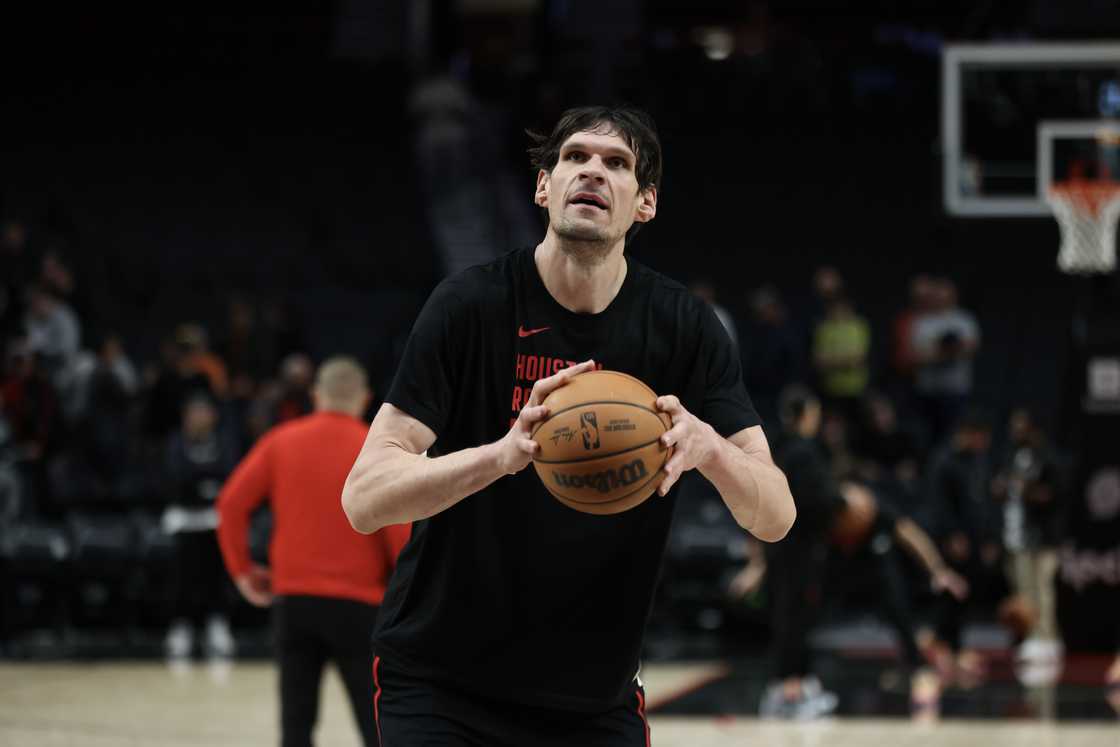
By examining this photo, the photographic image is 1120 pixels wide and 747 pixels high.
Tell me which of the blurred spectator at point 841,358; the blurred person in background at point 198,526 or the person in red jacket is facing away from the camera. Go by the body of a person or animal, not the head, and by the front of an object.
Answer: the person in red jacket

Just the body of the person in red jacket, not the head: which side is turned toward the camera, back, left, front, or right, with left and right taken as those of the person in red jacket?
back

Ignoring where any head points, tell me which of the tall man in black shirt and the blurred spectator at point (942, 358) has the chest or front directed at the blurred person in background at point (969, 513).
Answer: the blurred spectator

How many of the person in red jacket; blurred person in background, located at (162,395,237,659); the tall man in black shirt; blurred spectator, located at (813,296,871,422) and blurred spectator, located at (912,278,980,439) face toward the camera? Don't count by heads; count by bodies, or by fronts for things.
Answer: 4

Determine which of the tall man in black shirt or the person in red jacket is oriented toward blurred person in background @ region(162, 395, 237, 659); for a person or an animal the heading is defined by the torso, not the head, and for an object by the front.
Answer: the person in red jacket

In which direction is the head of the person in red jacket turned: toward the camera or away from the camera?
away from the camera

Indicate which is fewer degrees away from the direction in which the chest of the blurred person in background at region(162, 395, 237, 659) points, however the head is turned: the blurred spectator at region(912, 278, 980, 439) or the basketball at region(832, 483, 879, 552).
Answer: the basketball

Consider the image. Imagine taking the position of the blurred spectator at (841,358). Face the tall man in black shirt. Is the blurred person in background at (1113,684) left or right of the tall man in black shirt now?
left

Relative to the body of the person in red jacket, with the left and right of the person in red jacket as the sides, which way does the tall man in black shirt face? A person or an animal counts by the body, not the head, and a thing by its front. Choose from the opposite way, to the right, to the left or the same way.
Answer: the opposite way

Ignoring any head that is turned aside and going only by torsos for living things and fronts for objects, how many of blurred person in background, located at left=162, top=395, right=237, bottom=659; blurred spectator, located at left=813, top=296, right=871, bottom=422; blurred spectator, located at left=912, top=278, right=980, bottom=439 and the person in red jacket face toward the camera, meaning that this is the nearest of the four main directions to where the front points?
3

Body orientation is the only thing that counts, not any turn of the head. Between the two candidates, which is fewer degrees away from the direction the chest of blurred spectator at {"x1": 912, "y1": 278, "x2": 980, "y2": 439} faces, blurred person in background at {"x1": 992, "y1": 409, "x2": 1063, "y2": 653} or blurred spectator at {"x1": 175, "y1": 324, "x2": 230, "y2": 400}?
the blurred person in background

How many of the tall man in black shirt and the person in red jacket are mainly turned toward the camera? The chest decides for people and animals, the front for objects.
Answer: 1
